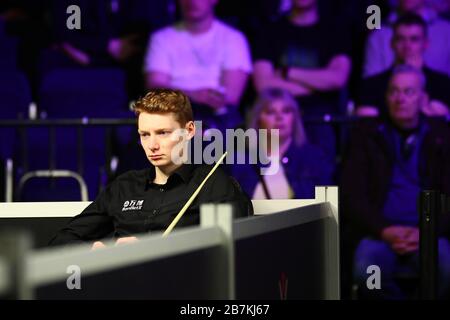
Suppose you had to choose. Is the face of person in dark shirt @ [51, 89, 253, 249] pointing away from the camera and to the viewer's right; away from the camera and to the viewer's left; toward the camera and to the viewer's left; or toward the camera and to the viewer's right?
toward the camera and to the viewer's left

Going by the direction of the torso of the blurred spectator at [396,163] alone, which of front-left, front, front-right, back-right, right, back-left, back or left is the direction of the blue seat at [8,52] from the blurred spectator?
right

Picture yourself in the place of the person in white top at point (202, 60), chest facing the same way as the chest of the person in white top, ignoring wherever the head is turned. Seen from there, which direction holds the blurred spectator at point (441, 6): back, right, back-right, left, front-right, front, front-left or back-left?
left

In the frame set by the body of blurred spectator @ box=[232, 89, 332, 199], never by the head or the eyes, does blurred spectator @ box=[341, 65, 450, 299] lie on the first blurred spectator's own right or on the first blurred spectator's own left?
on the first blurred spectator's own left
